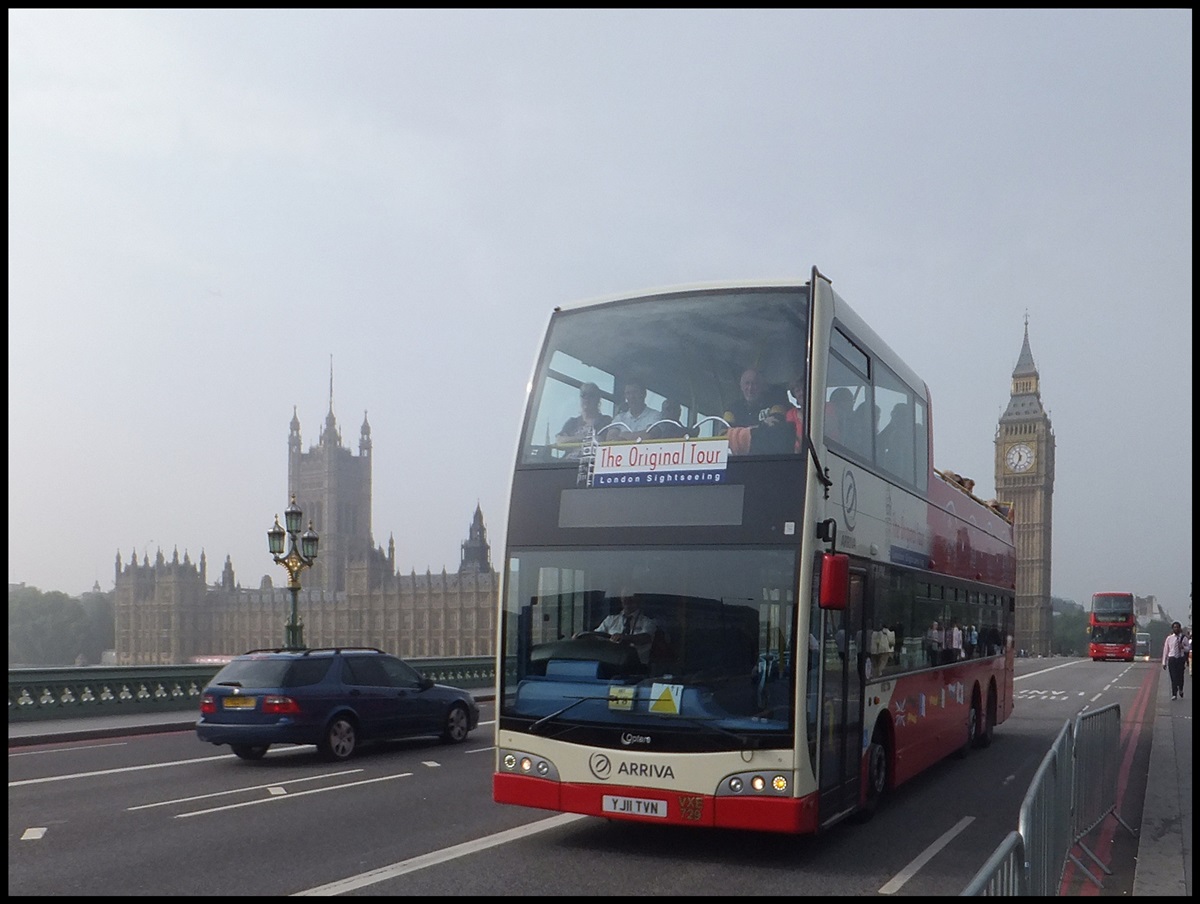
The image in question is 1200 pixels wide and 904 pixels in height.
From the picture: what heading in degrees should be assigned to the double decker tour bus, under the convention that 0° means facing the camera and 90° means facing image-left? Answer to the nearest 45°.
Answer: approximately 45°

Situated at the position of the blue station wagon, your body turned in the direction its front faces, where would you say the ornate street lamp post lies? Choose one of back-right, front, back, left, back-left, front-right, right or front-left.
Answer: front-left

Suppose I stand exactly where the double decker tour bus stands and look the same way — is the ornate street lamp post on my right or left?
on my right

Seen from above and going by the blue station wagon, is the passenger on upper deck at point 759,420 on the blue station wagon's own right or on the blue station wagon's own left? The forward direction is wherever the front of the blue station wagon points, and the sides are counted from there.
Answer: on the blue station wagon's own right

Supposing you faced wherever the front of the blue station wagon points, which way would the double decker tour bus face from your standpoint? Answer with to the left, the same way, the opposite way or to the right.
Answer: the opposite way

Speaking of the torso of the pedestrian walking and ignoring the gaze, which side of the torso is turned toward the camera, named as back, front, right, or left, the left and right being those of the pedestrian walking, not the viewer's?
front

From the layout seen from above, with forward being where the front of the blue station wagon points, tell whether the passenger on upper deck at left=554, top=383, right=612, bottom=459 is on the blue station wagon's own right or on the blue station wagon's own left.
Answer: on the blue station wagon's own right

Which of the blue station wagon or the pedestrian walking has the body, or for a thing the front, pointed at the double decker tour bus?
the pedestrian walking

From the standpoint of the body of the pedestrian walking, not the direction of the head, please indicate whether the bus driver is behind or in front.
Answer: in front

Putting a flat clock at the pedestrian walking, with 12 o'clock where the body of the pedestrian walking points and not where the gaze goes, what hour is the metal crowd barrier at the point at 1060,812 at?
The metal crowd barrier is roughly at 12 o'clock from the pedestrian walking.

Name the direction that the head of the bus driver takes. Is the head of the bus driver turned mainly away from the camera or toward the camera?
toward the camera

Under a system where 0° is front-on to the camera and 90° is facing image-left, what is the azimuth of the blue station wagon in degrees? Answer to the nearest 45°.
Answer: approximately 225°

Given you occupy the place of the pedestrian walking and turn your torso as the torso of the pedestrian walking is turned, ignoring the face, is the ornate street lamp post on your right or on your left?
on your right

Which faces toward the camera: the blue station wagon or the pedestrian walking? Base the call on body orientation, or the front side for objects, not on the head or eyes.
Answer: the pedestrian walking

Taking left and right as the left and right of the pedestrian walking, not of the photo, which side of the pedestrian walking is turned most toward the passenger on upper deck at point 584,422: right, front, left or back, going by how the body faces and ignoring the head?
front

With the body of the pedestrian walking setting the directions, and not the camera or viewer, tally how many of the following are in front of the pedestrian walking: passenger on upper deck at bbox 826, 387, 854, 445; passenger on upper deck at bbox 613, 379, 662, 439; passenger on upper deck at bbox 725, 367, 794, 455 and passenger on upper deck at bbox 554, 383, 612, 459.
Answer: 4

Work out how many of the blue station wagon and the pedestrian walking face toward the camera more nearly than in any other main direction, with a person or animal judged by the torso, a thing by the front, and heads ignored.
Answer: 1
